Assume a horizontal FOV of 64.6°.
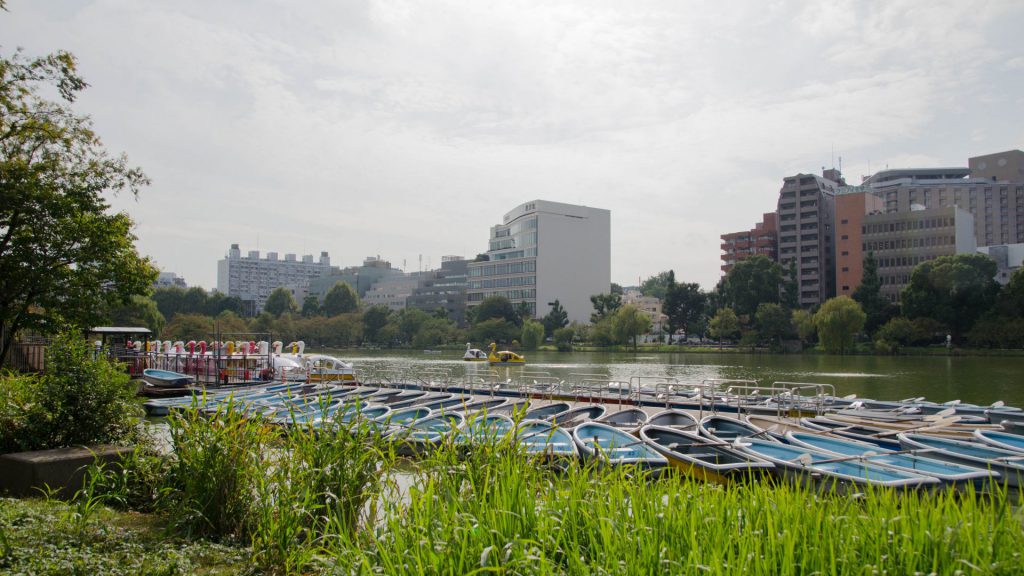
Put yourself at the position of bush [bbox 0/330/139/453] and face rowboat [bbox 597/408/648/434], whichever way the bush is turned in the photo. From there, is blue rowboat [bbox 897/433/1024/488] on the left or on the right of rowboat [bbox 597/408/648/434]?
right

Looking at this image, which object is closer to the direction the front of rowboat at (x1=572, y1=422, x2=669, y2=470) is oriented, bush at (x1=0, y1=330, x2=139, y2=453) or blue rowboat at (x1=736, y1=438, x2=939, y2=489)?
the blue rowboat

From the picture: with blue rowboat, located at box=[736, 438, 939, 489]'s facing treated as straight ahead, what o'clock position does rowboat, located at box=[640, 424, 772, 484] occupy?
The rowboat is roughly at 10 o'clock from the blue rowboat.
